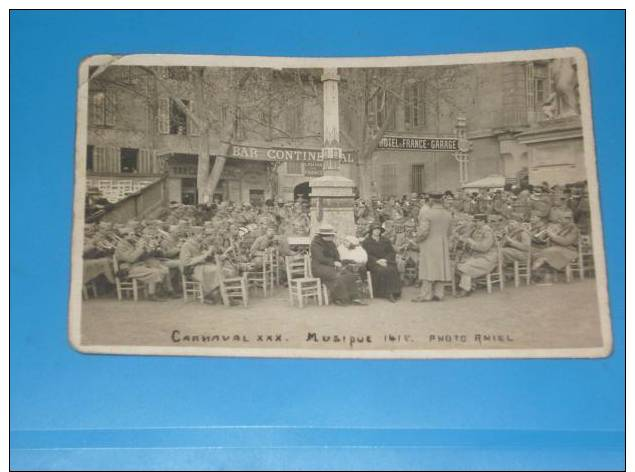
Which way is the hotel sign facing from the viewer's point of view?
toward the camera
